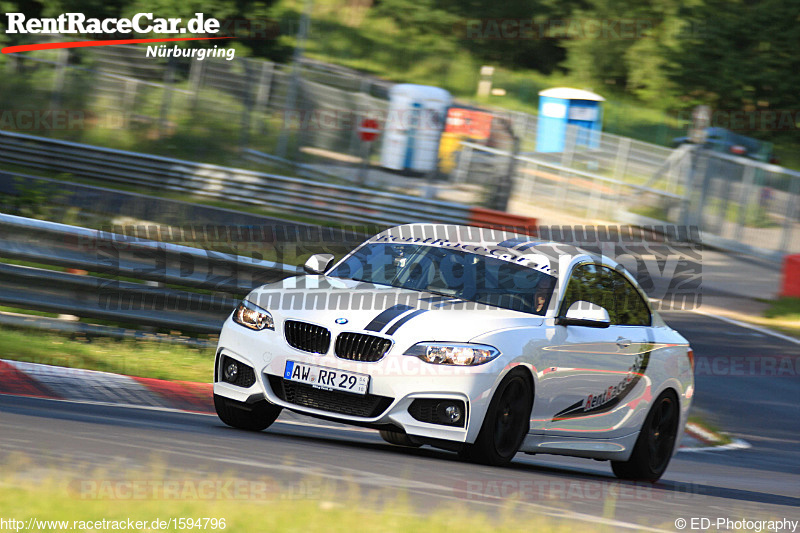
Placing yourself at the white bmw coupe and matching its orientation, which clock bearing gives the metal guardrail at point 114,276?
The metal guardrail is roughly at 3 o'clock from the white bmw coupe.

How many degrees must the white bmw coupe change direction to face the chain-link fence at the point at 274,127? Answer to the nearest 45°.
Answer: approximately 135° to its right

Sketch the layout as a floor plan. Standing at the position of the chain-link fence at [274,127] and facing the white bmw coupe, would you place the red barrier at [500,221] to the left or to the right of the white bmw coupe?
left

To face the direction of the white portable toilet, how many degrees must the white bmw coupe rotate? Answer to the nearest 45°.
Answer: approximately 135° to its right

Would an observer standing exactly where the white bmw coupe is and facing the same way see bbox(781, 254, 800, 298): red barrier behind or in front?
behind

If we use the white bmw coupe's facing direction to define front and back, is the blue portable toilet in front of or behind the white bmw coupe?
behind

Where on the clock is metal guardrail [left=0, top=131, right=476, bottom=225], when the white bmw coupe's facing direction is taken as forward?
The metal guardrail is roughly at 4 o'clock from the white bmw coupe.

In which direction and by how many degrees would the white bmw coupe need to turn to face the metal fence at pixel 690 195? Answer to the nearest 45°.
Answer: approximately 135° to its right

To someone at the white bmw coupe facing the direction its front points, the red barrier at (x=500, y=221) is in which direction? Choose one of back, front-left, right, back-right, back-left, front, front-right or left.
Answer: back-right
